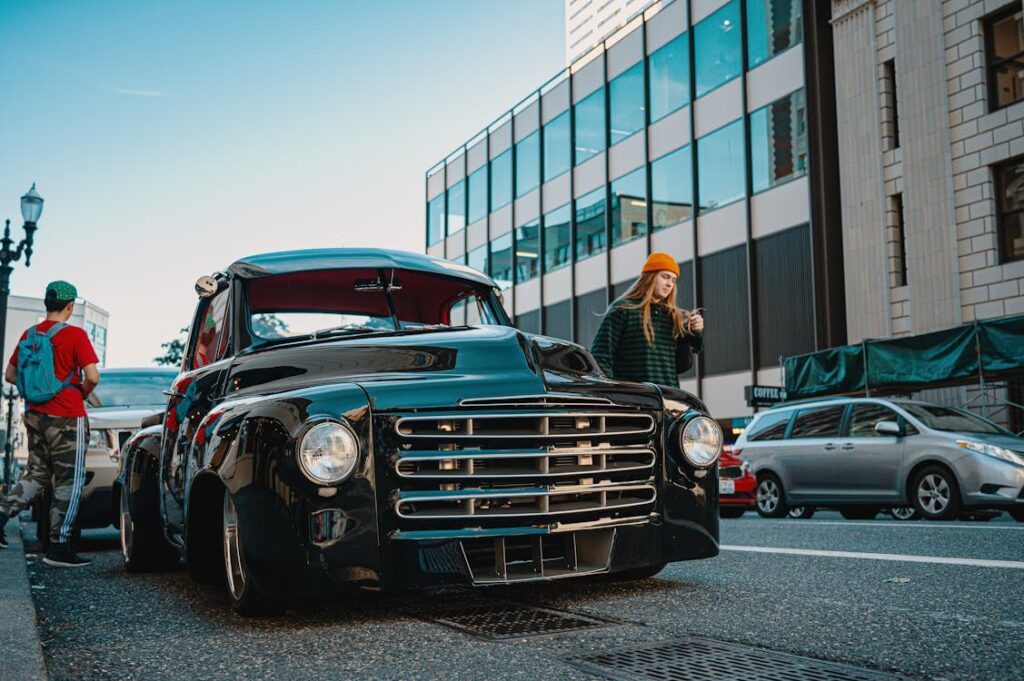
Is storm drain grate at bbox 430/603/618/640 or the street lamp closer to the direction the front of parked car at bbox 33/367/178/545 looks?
the storm drain grate

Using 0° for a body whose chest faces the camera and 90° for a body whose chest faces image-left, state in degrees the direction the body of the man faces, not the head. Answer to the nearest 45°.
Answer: approximately 225°

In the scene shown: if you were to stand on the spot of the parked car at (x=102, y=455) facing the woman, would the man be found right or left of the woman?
right

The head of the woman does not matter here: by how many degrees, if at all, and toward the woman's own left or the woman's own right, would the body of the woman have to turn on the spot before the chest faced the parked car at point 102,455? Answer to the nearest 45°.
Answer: approximately 135° to the woman's own right

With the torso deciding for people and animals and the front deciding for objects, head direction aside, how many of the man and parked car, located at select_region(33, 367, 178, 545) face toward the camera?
1

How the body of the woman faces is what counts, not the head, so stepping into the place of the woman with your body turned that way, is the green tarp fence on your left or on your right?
on your left

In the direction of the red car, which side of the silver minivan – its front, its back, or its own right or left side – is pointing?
back

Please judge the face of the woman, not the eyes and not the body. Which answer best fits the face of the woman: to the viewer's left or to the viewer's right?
to the viewer's right

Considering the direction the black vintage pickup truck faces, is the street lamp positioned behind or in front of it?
behind

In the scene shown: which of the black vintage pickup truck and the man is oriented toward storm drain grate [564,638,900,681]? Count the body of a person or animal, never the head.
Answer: the black vintage pickup truck
